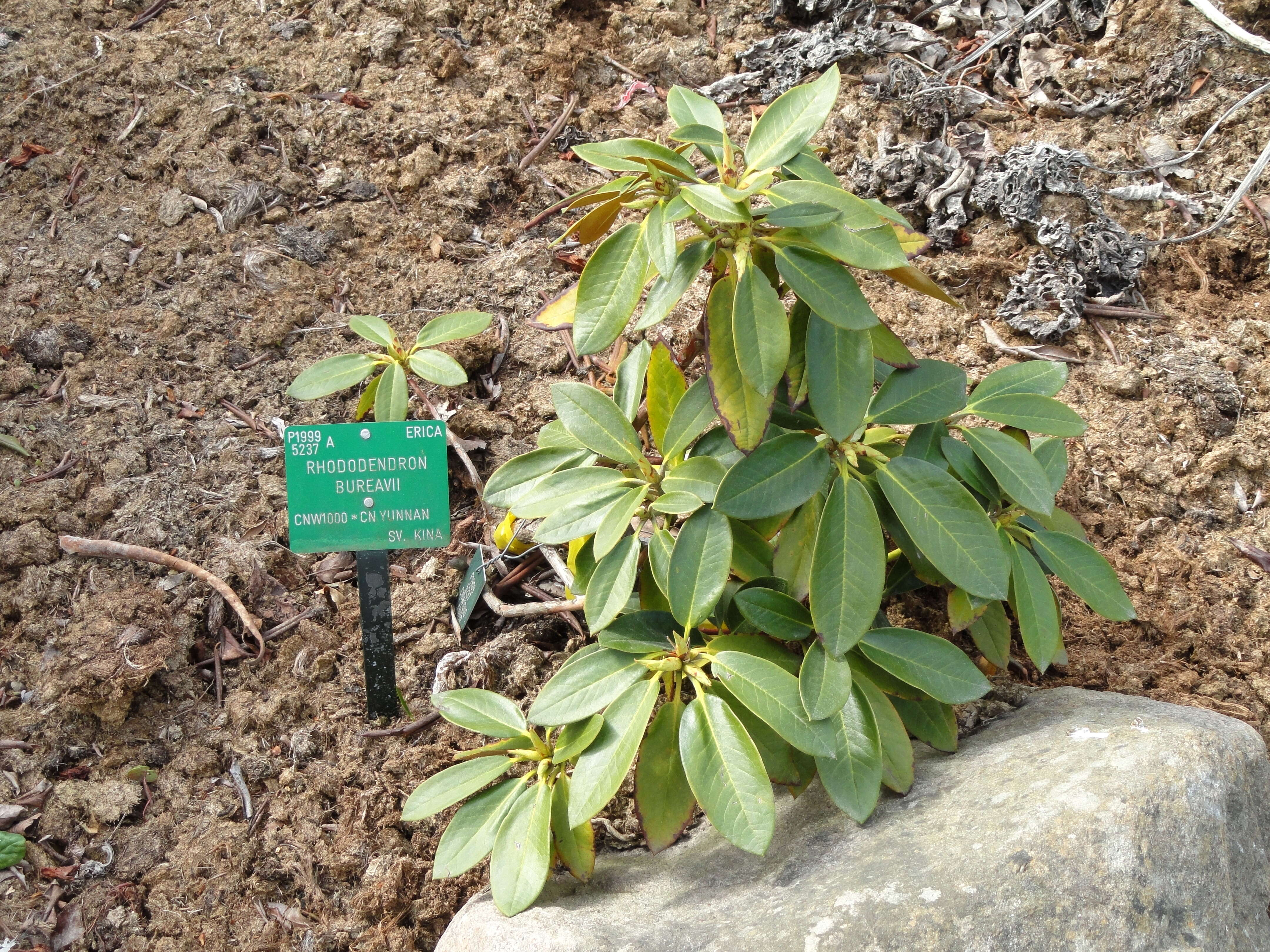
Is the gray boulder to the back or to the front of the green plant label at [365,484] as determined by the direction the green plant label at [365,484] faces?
to the front

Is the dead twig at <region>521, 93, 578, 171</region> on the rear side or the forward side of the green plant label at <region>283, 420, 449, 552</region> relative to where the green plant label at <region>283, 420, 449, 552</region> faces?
on the rear side

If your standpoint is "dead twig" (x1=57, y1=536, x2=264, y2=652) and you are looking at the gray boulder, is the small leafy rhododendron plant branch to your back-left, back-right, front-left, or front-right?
front-left

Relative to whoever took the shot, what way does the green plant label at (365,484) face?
facing the viewer
